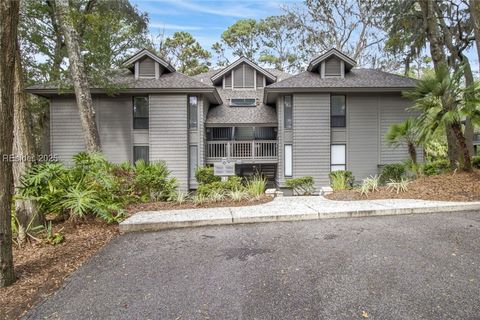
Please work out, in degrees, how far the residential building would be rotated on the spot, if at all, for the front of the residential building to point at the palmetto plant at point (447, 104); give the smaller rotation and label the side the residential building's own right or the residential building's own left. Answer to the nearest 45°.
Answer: approximately 45° to the residential building's own left

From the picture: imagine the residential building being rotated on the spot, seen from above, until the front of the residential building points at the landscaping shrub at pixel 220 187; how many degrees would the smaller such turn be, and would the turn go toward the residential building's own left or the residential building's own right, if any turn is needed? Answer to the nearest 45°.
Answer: approximately 45° to the residential building's own right

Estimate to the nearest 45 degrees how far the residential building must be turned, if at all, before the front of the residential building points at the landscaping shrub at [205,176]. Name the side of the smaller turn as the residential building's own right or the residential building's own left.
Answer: approximately 45° to the residential building's own right

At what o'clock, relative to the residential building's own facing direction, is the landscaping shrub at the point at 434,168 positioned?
The landscaping shrub is roughly at 10 o'clock from the residential building.

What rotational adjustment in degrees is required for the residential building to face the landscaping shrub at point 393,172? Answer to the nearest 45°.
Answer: approximately 90° to its left

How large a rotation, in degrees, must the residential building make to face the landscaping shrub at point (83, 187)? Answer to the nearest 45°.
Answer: approximately 45° to its right

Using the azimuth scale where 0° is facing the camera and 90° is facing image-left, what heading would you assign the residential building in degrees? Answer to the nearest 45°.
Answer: approximately 0°
